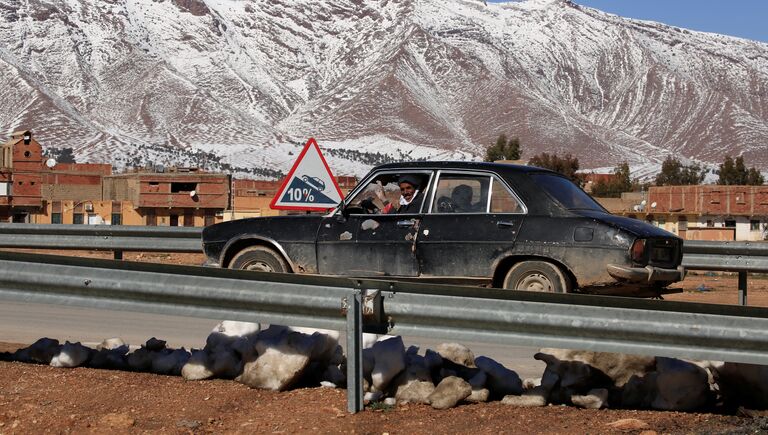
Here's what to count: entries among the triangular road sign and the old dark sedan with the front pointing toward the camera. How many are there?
1

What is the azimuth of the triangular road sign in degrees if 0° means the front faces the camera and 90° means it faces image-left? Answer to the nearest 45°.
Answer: approximately 0°

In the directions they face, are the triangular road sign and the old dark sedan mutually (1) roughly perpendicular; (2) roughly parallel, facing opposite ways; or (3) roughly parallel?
roughly perpendicular

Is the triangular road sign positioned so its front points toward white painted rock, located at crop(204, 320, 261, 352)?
yes

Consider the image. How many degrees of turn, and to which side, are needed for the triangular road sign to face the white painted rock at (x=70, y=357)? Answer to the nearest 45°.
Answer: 0° — it already faces it

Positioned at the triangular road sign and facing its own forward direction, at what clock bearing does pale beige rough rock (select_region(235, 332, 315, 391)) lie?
The pale beige rough rock is roughly at 12 o'clock from the triangular road sign.
